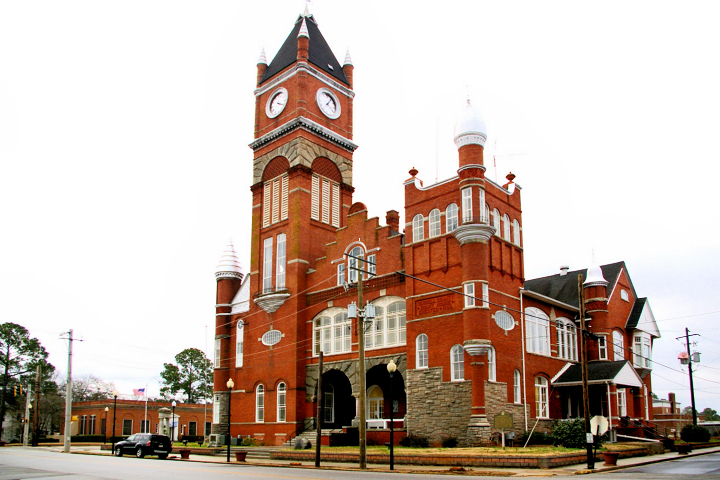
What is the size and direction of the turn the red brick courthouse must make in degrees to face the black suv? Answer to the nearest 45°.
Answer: approximately 45° to its right

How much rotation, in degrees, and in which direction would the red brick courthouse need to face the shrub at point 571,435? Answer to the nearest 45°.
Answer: approximately 90° to its left

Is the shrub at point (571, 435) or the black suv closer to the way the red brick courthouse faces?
the black suv

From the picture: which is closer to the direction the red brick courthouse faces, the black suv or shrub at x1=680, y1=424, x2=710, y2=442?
the black suv
